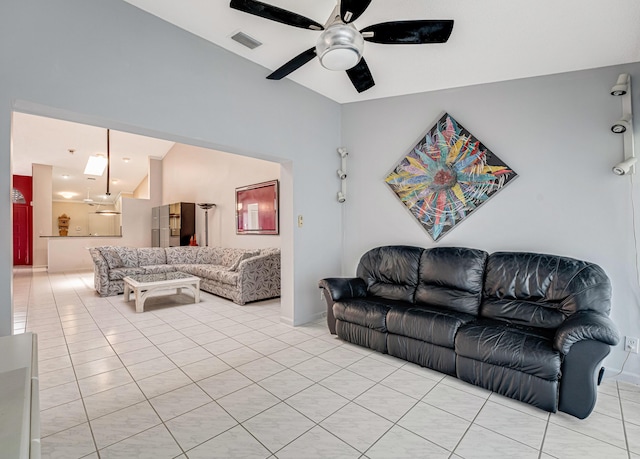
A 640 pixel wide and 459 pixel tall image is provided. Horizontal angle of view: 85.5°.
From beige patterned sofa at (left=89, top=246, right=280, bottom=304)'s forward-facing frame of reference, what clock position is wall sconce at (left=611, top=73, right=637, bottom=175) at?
The wall sconce is roughly at 11 o'clock from the beige patterned sofa.

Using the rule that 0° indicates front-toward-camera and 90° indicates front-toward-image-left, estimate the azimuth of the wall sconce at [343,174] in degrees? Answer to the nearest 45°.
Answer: approximately 45°

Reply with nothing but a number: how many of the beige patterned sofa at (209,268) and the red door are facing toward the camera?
2

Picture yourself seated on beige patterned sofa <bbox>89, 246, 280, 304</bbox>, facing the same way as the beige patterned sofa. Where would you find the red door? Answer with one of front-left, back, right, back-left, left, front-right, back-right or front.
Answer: back-right
